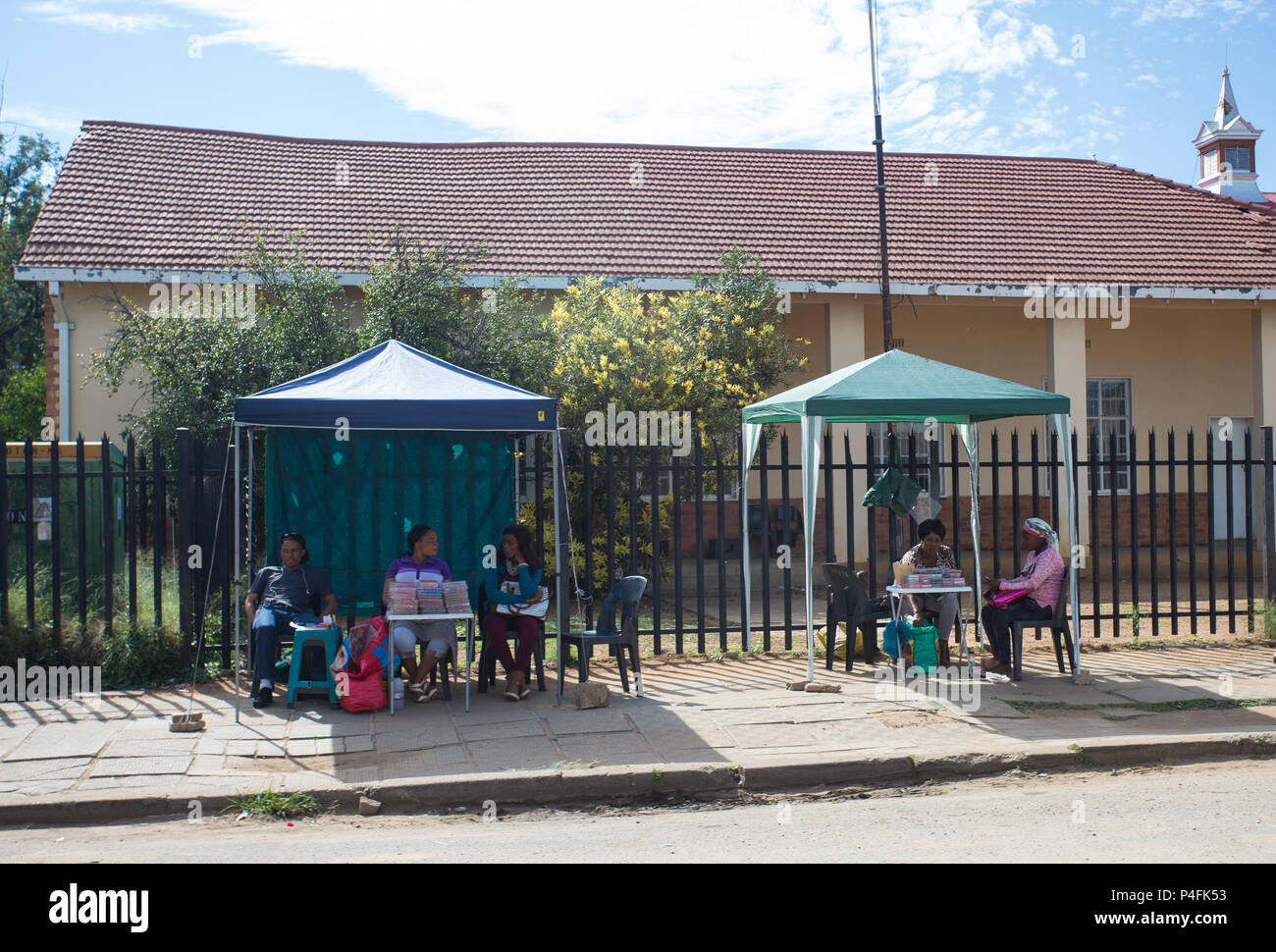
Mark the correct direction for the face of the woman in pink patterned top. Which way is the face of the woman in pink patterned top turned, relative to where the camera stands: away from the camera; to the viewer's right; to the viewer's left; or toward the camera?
to the viewer's left

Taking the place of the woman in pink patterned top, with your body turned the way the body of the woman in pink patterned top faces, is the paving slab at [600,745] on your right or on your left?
on your left

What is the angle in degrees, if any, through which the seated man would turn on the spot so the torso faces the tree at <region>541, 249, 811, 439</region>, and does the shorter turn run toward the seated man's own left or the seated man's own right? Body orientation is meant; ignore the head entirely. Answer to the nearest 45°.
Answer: approximately 135° to the seated man's own left

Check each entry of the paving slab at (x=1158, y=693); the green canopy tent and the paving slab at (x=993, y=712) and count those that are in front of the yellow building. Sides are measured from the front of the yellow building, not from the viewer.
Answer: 3

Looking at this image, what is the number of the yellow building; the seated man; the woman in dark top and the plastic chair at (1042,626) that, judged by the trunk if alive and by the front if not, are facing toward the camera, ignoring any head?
3

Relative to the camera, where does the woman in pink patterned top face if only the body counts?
to the viewer's left

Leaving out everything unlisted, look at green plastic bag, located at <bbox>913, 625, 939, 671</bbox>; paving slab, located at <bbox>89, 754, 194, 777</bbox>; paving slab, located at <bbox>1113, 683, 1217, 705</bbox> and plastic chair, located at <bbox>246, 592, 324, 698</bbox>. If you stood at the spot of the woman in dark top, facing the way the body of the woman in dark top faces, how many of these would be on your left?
2

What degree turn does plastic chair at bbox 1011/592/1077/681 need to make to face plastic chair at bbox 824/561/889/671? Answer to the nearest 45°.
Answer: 0° — it already faces it

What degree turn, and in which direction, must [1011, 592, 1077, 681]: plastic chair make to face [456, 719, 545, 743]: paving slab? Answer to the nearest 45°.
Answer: approximately 45° to its left

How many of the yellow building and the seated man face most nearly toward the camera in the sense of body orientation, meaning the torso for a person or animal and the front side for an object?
2

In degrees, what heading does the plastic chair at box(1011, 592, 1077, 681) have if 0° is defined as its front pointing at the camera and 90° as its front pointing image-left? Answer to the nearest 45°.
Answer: approximately 90°
